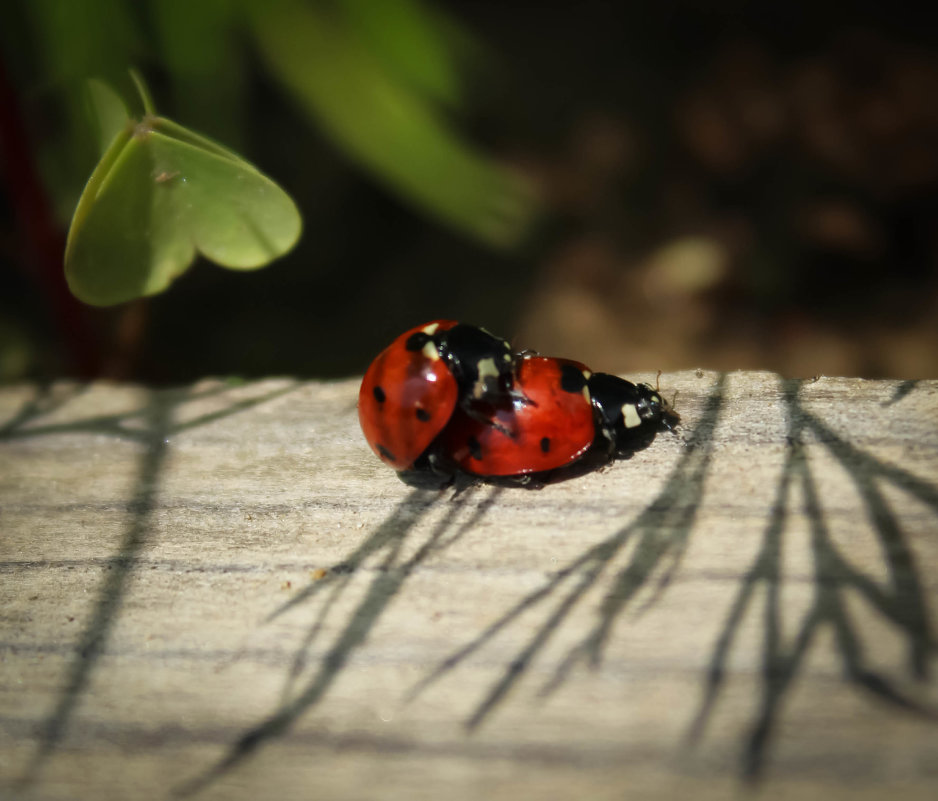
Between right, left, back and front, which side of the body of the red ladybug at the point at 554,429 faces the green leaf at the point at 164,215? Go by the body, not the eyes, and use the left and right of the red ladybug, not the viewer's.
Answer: back

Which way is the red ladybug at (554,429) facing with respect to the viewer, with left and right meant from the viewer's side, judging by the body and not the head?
facing to the right of the viewer
